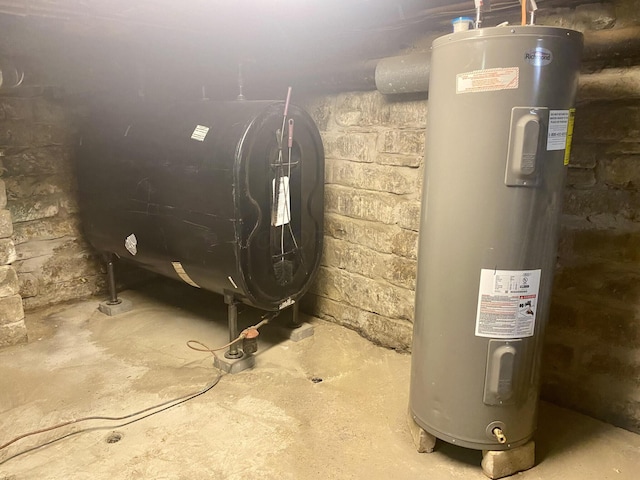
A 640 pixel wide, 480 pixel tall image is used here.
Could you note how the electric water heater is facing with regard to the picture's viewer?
facing the viewer and to the right of the viewer

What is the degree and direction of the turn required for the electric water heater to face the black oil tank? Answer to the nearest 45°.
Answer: approximately 135° to its right
